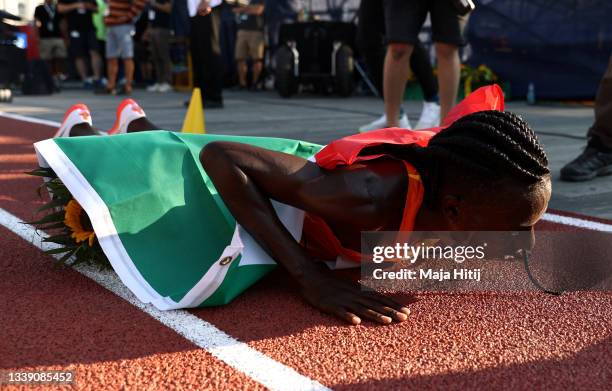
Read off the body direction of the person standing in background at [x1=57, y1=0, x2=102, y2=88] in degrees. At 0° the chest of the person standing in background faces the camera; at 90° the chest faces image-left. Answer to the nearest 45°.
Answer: approximately 0°

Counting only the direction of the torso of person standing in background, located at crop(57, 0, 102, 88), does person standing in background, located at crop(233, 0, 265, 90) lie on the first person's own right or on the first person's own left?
on the first person's own left

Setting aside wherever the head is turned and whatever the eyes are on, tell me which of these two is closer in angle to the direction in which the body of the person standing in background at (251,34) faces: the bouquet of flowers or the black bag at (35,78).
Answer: the bouquet of flowers

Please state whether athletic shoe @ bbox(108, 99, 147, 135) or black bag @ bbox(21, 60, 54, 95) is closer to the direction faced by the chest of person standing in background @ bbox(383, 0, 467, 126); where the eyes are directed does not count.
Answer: the athletic shoe

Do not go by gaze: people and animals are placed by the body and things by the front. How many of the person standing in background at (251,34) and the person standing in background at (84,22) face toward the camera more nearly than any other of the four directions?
2

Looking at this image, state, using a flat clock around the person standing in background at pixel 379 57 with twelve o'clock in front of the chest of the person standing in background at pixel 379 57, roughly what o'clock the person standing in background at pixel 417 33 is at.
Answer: the person standing in background at pixel 417 33 is roughly at 10 o'clock from the person standing in background at pixel 379 57.

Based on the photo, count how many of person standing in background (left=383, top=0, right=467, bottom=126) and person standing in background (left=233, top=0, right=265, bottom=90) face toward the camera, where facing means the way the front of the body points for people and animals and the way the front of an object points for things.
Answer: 2

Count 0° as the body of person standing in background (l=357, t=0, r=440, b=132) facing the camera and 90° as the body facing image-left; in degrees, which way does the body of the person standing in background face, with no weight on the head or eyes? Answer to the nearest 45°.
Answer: approximately 45°
